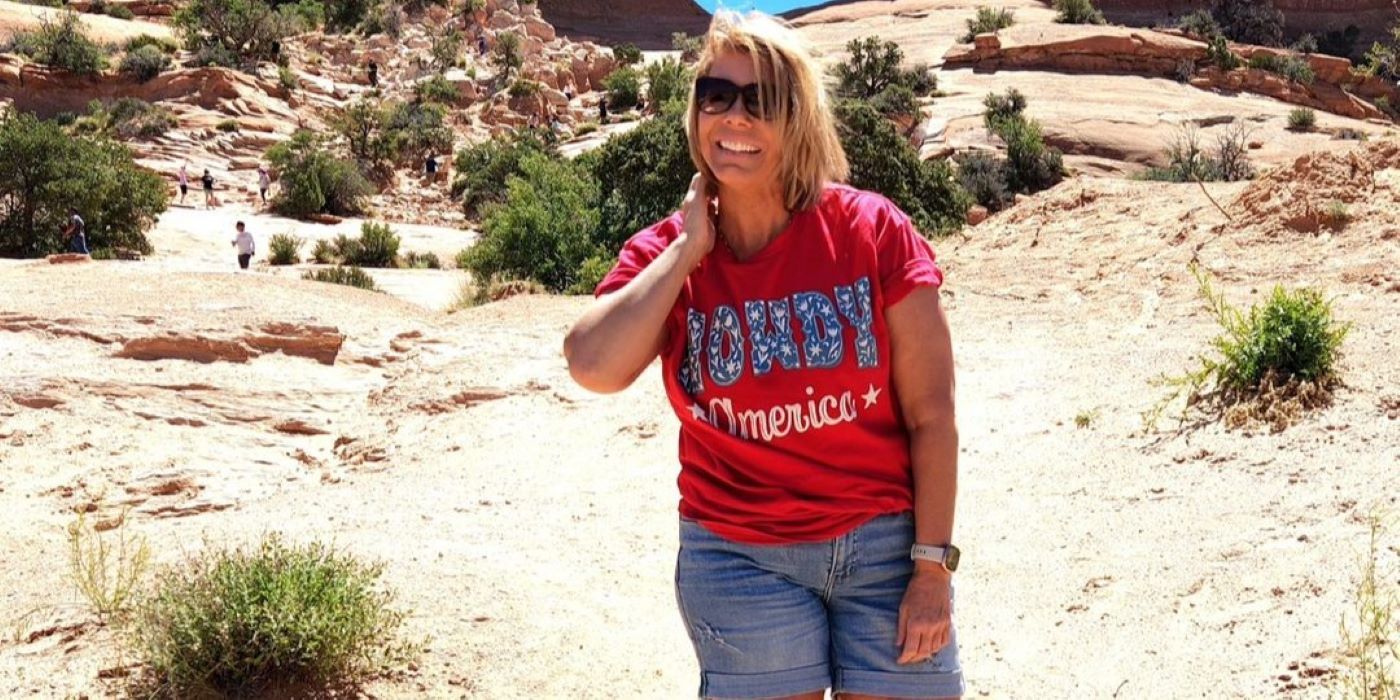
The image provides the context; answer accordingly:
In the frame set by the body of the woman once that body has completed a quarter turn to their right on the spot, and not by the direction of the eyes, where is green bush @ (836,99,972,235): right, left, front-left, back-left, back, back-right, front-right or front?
right

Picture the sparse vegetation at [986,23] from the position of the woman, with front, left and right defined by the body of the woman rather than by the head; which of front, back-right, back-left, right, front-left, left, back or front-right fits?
back

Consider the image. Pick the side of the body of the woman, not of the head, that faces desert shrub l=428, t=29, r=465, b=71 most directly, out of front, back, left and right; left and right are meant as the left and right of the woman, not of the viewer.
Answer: back

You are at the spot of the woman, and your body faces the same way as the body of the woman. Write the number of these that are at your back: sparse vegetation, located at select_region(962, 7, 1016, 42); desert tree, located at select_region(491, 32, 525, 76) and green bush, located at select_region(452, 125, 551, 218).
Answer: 3

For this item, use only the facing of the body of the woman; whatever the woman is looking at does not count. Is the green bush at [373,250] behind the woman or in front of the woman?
behind

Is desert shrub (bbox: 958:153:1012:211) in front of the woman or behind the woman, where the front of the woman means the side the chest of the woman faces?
behind

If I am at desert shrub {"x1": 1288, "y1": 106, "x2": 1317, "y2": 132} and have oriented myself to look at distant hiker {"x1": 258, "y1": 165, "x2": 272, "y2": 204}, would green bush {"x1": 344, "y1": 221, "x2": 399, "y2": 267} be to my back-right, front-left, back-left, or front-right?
front-left

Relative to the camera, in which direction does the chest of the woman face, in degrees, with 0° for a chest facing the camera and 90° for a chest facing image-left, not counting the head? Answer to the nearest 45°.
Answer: approximately 0°

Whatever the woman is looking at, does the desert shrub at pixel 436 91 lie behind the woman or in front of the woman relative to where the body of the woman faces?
behind

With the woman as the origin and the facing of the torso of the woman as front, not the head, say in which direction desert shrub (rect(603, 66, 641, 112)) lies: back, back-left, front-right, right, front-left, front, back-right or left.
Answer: back

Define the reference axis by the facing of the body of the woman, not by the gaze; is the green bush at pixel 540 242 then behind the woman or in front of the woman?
behind

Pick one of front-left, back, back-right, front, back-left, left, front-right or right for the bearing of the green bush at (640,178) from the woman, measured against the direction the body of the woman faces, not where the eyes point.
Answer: back

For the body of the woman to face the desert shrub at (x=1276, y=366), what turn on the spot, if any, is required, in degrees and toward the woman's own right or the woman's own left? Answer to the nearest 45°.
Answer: approximately 135° to the woman's own left

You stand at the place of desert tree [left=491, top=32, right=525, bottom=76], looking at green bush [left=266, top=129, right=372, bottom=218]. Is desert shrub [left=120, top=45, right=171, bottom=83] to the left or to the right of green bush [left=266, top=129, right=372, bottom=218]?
right

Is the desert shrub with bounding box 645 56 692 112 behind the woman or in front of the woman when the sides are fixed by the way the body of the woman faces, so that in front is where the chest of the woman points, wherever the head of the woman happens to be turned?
behind

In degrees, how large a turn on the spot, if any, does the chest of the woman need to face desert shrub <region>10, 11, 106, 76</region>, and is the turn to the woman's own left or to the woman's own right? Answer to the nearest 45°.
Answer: approximately 135° to the woman's own right
